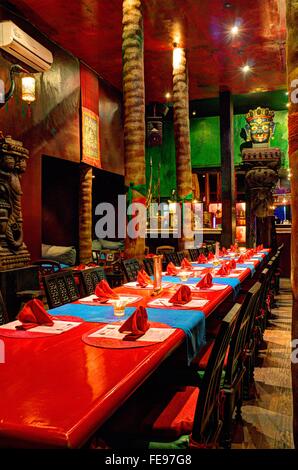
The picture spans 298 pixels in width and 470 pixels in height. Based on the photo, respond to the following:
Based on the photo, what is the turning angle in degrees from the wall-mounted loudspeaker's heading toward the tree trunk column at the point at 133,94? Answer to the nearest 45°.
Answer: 0° — it already faces it

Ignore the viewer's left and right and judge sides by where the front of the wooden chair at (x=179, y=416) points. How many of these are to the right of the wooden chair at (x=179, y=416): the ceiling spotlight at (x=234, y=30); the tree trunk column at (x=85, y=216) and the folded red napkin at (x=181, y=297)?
3

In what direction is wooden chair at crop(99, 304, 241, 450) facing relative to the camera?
to the viewer's left

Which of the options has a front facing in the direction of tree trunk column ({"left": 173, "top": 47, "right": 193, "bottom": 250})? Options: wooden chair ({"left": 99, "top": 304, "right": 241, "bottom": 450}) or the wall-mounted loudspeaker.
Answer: the wall-mounted loudspeaker

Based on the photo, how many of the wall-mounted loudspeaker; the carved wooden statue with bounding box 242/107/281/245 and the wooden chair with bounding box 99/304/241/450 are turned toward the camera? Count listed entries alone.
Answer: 2

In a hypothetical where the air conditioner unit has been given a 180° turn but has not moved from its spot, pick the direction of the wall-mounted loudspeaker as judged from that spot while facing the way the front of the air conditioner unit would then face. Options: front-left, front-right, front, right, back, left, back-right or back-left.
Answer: right

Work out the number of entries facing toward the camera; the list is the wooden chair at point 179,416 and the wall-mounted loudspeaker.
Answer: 1

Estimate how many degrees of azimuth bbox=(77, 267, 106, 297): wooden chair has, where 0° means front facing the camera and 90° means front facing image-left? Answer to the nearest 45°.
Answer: approximately 315°

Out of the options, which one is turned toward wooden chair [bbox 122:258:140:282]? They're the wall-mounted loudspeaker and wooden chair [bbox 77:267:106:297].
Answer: the wall-mounted loudspeaker

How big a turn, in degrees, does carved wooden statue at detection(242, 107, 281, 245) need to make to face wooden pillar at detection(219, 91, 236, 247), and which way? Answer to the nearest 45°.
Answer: approximately 135° to its right

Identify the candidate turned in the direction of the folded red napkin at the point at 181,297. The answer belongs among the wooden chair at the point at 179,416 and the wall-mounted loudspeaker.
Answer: the wall-mounted loudspeaker
